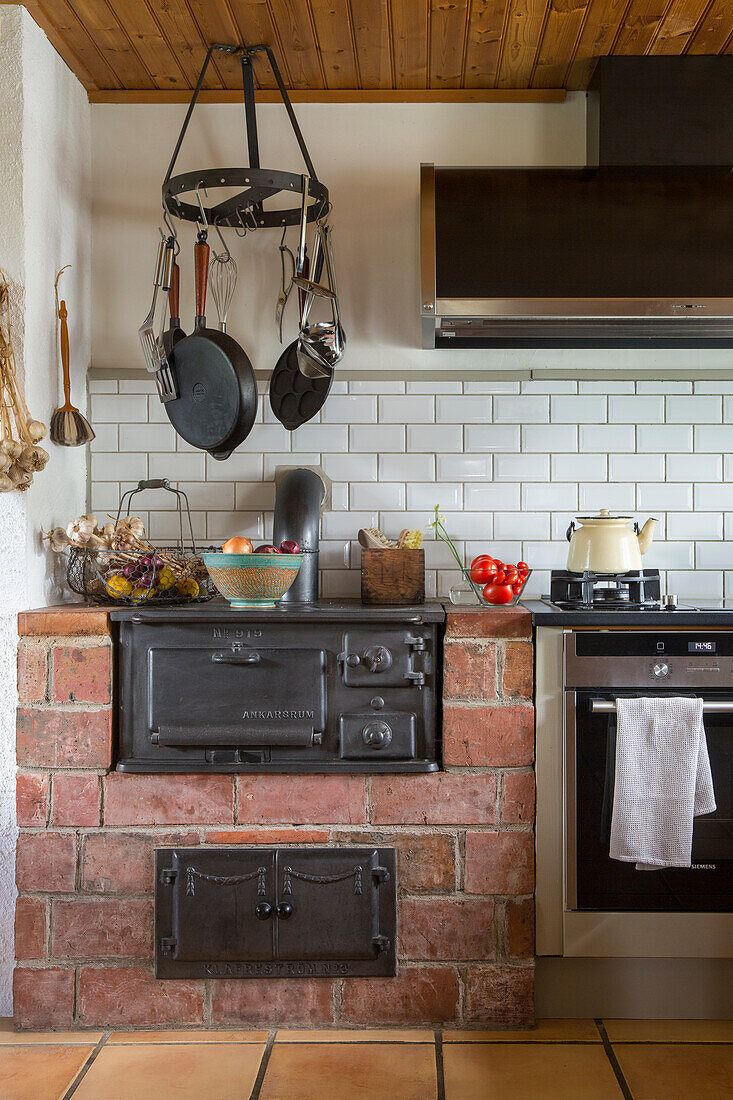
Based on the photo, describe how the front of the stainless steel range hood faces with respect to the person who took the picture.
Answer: facing the viewer

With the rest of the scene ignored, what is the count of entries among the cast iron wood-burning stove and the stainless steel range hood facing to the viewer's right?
0

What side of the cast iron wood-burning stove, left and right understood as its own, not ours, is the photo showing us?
front

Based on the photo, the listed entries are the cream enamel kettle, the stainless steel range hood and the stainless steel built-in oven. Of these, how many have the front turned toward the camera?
2

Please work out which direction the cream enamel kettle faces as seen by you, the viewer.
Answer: facing to the right of the viewer

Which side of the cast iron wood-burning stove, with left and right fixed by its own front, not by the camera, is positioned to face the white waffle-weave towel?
left

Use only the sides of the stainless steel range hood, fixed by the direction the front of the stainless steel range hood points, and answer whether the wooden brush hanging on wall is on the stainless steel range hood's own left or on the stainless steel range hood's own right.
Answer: on the stainless steel range hood's own right

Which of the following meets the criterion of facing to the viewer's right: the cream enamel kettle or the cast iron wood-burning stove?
the cream enamel kettle

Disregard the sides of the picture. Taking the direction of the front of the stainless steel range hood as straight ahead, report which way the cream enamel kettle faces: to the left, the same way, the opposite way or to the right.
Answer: to the left

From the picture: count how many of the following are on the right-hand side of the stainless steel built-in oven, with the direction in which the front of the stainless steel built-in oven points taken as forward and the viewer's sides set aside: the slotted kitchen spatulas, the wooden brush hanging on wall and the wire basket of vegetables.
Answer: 3
